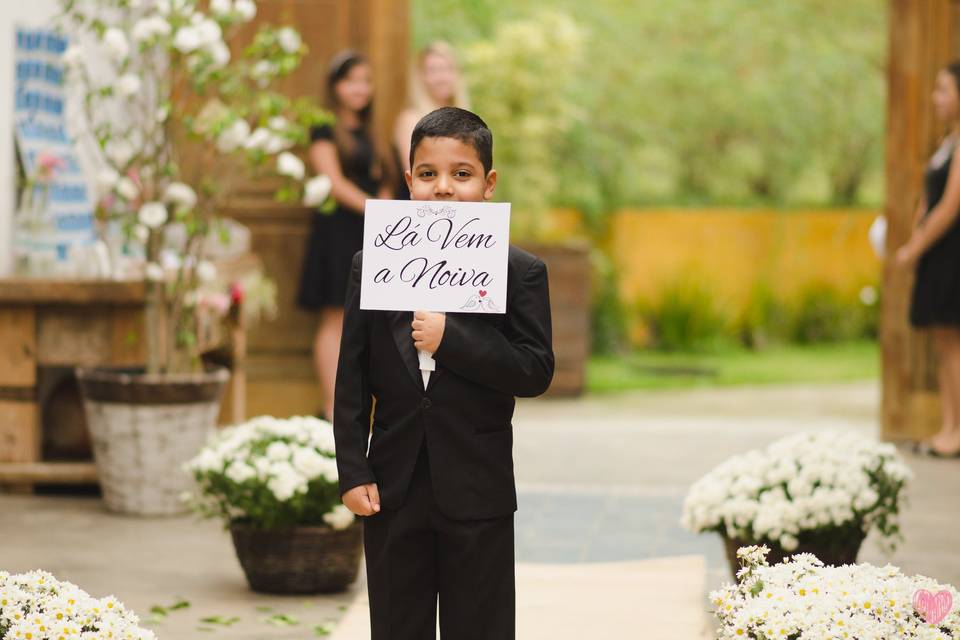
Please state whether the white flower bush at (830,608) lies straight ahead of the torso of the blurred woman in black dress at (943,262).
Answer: no

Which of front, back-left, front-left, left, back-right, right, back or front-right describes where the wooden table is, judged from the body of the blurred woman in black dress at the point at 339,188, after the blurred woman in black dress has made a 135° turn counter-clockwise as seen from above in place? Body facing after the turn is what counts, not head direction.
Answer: back-left

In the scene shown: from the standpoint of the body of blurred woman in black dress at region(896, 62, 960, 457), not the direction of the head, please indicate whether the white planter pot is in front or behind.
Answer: in front

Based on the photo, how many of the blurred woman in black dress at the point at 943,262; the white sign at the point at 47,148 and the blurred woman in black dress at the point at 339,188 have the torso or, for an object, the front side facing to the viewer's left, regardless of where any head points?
1

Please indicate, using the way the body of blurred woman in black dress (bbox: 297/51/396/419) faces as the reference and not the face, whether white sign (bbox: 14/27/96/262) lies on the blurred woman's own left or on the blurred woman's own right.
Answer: on the blurred woman's own right

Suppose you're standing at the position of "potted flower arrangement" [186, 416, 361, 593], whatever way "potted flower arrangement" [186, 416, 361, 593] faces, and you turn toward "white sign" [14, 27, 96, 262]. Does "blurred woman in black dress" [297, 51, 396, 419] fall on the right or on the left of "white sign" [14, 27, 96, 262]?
right

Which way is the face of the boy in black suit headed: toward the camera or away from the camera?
toward the camera

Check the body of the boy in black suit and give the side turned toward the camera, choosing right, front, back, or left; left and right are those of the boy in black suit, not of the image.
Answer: front

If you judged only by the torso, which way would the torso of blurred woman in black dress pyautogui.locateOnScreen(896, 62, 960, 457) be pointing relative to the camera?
to the viewer's left

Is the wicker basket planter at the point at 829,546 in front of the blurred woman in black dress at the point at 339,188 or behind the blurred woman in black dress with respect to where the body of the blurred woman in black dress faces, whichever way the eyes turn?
in front

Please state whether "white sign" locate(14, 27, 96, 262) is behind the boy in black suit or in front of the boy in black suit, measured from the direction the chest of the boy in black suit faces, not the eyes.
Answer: behind

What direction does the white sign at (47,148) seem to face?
toward the camera

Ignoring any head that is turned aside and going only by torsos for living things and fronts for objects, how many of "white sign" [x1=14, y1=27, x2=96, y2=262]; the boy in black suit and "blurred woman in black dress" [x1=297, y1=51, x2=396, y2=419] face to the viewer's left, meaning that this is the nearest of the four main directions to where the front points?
0

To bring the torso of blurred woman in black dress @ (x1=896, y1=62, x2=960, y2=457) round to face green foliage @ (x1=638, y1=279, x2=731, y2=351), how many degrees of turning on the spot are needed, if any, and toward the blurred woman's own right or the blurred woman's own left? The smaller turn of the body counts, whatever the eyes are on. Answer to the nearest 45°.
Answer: approximately 90° to the blurred woman's own right

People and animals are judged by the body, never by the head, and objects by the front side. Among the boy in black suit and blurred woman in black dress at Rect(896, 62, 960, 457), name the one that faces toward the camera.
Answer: the boy in black suit

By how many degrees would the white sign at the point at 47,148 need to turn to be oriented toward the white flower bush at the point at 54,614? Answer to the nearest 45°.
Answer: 0° — it already faces it

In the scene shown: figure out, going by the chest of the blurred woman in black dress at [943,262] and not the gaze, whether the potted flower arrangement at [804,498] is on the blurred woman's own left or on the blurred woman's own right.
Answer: on the blurred woman's own left

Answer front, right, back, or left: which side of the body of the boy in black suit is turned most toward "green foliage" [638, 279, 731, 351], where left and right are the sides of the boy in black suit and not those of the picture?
back
